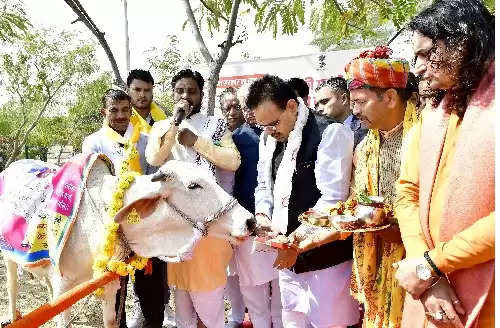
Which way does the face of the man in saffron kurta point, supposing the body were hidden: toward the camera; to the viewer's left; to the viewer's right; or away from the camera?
to the viewer's left

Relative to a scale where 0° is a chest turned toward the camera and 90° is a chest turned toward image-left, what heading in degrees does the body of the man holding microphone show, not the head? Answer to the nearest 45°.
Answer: approximately 0°

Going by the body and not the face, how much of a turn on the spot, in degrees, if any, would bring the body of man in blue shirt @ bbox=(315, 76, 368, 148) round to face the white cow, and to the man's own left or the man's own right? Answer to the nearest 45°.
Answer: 0° — they already face it

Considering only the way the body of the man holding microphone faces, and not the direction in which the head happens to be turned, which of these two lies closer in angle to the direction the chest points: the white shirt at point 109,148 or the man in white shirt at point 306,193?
the man in white shirt

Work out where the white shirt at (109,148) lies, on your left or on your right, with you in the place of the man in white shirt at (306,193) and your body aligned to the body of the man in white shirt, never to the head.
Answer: on your right

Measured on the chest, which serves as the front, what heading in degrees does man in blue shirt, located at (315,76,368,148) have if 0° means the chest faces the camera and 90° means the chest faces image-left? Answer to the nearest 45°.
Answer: approximately 45°

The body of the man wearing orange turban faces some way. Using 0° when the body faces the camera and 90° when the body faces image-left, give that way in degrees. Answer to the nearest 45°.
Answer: approximately 45°
